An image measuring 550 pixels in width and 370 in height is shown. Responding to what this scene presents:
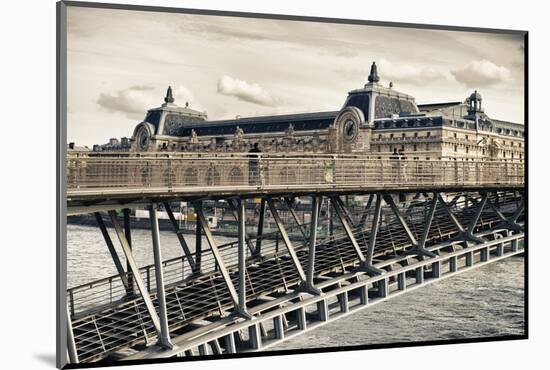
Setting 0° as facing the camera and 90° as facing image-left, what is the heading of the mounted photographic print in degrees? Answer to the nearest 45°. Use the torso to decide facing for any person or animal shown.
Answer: approximately 315°
